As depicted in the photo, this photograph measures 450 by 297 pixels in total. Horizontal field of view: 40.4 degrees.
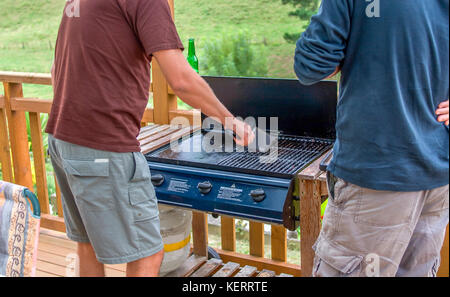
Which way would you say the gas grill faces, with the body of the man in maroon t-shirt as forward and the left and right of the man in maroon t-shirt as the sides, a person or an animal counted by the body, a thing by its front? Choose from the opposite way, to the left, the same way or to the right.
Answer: the opposite way

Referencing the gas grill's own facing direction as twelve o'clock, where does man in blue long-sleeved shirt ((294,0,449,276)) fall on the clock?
The man in blue long-sleeved shirt is roughly at 10 o'clock from the gas grill.

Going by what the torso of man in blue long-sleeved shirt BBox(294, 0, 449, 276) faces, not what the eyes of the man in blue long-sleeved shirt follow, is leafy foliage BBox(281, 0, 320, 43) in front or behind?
in front

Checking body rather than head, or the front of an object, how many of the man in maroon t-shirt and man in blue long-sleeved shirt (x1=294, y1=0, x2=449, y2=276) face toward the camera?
0

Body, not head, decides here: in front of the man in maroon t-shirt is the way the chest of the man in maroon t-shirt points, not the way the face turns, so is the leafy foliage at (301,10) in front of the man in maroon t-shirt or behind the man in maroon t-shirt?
in front

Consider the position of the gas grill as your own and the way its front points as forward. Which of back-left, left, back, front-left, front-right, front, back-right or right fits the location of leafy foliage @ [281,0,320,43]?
back-right

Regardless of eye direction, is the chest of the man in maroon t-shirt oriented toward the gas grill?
yes

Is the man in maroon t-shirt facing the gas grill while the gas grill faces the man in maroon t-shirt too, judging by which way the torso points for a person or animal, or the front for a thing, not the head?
yes

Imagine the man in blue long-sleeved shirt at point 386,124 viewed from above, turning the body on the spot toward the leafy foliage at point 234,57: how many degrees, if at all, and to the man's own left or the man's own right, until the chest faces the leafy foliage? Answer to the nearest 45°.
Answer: approximately 45° to the man's own right

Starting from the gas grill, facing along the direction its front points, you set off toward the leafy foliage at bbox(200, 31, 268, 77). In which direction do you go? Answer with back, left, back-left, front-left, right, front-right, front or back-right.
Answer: back-right

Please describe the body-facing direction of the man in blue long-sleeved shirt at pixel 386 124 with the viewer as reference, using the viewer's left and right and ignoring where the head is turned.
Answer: facing away from the viewer and to the left of the viewer

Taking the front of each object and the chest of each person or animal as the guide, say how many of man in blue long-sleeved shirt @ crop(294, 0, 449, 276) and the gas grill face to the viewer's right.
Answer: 0

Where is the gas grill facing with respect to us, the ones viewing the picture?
facing the viewer and to the left of the viewer
